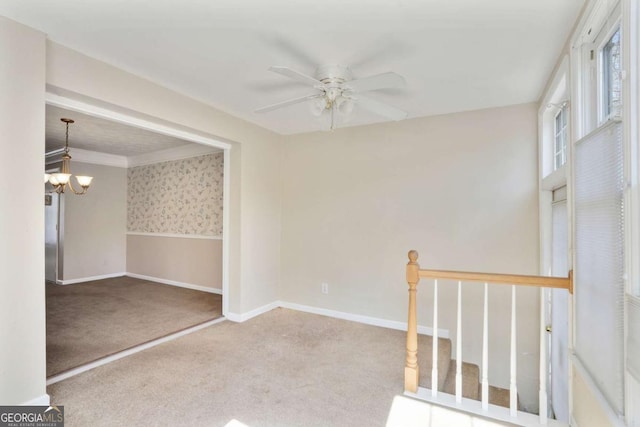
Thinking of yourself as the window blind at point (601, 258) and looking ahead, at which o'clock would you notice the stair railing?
The stair railing is roughly at 1 o'clock from the window blind.

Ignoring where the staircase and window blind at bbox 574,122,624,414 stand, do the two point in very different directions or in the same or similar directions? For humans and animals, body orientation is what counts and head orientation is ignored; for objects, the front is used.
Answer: very different directions

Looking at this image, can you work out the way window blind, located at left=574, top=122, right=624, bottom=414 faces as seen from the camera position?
facing to the left of the viewer

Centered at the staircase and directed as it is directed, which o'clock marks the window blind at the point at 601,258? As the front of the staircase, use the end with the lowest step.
The window blind is roughly at 2 o'clock from the staircase.

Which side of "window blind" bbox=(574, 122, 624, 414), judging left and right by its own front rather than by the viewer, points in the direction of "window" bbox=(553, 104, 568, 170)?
right
